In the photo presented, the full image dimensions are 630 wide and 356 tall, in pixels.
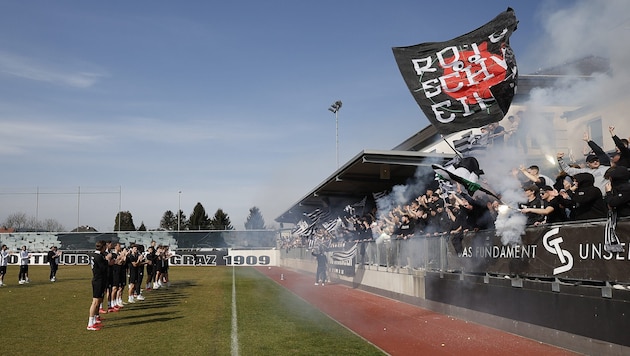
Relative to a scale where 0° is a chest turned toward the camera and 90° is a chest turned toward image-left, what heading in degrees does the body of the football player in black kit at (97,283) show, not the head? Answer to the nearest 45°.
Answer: approximately 270°

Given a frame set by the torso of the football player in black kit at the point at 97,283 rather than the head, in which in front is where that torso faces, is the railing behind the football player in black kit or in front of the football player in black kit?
in front

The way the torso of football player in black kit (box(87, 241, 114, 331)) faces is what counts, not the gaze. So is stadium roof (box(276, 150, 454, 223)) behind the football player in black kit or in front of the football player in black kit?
in front
